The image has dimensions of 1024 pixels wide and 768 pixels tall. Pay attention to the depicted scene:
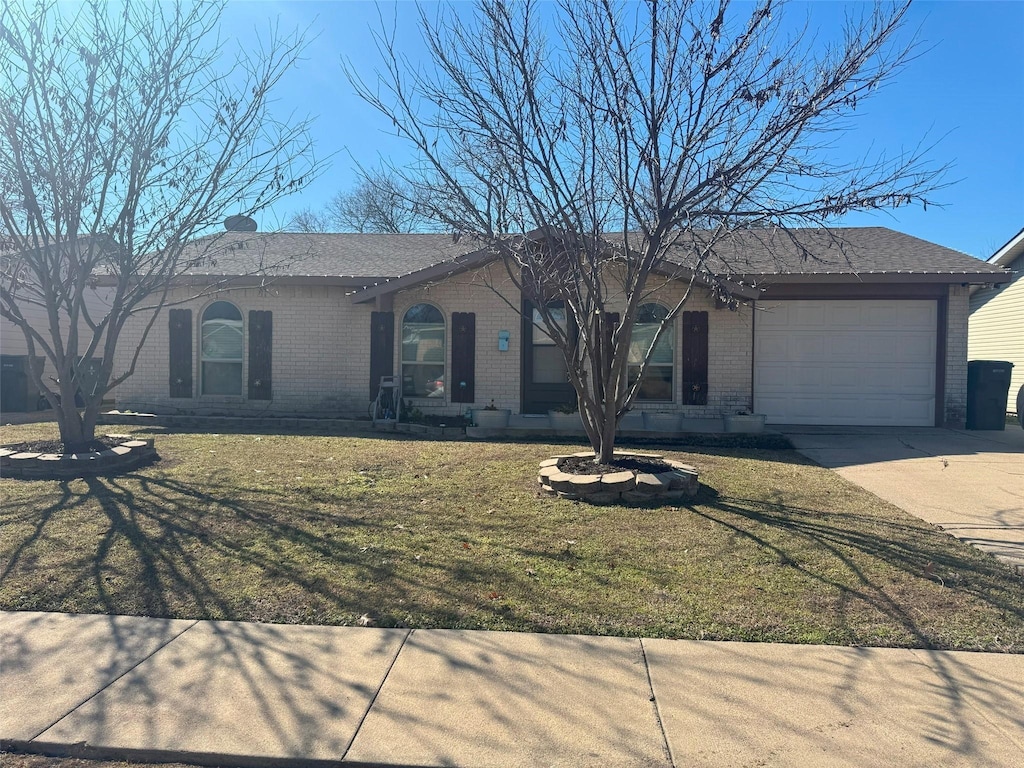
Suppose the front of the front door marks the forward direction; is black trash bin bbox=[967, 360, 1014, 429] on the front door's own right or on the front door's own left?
on the front door's own left

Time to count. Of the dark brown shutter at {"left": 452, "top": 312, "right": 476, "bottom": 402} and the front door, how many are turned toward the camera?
2

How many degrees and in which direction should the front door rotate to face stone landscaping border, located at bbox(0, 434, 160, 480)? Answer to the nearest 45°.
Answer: approximately 45° to its right

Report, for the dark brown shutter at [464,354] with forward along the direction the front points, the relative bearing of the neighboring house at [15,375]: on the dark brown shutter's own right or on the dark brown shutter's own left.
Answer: on the dark brown shutter's own right

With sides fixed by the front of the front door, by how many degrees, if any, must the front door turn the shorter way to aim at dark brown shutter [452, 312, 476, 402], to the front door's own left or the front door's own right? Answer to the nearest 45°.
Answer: approximately 90° to the front door's own right

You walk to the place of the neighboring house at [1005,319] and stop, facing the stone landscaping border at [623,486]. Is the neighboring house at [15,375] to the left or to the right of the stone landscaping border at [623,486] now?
right

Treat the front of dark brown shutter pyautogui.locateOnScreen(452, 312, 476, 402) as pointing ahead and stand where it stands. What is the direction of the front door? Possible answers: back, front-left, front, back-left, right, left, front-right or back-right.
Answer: left

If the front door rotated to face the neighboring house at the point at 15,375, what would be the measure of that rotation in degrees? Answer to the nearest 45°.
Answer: approximately 90° to its right

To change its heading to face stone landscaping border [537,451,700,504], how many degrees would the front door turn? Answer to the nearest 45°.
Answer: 0° — it already faces it

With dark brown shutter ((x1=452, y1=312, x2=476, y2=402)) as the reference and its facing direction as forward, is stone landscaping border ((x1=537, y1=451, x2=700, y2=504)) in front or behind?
in front

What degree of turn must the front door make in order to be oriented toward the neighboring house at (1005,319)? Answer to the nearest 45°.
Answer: approximately 135° to its left

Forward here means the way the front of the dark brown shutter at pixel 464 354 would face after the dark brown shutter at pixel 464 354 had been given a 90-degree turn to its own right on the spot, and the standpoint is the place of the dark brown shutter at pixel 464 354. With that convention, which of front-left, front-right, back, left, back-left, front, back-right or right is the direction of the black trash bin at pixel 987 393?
back

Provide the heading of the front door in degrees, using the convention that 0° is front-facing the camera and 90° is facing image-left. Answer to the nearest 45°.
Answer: approximately 0°
